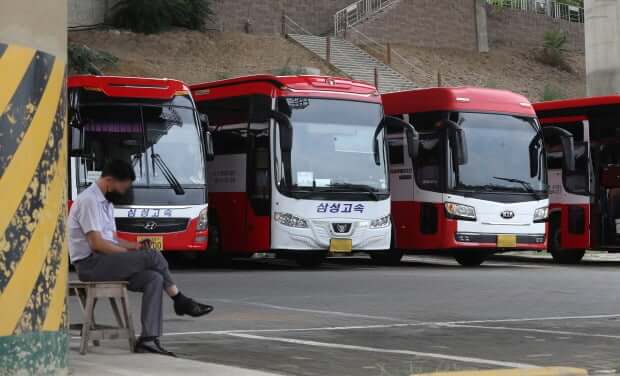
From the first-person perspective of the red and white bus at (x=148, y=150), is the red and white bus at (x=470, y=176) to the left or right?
on its left

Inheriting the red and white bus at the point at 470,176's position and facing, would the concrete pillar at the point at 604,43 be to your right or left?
on your left

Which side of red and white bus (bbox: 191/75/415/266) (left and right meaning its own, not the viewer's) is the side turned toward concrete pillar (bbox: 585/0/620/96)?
left

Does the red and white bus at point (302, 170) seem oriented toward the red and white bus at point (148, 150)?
no

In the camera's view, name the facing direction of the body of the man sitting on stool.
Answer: to the viewer's right

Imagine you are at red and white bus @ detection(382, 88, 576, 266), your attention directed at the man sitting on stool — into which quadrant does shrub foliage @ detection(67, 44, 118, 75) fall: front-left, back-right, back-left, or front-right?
back-right

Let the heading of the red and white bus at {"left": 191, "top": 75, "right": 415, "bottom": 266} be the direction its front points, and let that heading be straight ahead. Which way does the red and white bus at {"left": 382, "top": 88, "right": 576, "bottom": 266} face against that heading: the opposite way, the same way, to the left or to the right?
the same way

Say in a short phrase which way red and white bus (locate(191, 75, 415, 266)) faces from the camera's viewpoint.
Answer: facing the viewer and to the right of the viewer

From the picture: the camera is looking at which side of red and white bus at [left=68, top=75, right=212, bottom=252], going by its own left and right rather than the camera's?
front

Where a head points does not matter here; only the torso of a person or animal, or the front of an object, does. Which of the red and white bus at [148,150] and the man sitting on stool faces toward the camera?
the red and white bus

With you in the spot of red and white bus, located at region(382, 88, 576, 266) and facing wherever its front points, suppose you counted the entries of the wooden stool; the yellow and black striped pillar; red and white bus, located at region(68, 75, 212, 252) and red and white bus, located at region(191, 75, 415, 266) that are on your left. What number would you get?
0

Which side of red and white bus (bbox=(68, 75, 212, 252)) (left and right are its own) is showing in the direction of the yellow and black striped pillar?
front

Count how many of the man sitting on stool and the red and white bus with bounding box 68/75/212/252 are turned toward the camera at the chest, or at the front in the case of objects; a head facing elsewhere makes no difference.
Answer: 1

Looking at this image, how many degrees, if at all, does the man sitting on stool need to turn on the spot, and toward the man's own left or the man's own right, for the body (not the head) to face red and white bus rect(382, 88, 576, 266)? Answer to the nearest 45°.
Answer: approximately 45° to the man's own left

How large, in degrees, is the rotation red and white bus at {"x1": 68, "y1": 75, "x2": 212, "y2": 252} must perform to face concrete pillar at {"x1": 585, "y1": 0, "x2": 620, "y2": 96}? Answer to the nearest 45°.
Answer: approximately 135° to its left

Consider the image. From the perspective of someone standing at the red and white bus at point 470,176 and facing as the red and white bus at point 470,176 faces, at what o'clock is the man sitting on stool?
The man sitting on stool is roughly at 2 o'clock from the red and white bus.
